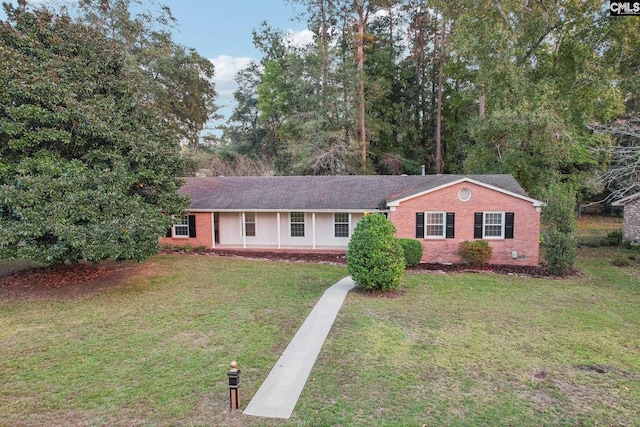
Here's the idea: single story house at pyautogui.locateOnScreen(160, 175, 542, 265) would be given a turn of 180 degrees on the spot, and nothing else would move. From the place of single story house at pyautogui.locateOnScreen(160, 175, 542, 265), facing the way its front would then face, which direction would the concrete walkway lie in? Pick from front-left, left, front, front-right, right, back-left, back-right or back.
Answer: back

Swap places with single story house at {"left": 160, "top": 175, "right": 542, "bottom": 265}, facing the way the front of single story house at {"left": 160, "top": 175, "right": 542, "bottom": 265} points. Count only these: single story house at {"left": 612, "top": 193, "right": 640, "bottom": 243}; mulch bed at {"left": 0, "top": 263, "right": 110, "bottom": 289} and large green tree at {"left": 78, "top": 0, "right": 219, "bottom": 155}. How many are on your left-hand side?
1

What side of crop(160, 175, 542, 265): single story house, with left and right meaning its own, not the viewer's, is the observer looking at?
front

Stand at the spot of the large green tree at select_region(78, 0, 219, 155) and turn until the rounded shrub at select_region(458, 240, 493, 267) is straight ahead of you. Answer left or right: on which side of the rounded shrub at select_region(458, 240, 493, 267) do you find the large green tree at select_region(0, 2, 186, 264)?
right

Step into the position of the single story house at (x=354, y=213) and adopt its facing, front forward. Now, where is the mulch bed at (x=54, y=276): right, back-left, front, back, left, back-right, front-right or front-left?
front-right

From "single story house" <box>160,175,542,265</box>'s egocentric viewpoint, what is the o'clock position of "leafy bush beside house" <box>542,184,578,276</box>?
The leafy bush beside house is roughly at 10 o'clock from the single story house.

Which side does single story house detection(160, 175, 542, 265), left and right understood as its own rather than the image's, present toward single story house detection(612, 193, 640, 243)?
left

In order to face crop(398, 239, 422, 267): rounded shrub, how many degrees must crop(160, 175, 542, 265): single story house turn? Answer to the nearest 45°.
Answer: approximately 45° to its left

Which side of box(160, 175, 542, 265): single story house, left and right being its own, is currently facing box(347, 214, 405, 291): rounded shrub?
front

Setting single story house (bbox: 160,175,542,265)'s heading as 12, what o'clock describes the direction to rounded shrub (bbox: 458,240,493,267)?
The rounded shrub is roughly at 10 o'clock from the single story house.

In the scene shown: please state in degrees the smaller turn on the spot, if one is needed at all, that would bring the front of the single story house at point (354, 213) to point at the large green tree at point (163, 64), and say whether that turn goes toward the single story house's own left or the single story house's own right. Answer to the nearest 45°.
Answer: approximately 135° to the single story house's own right
